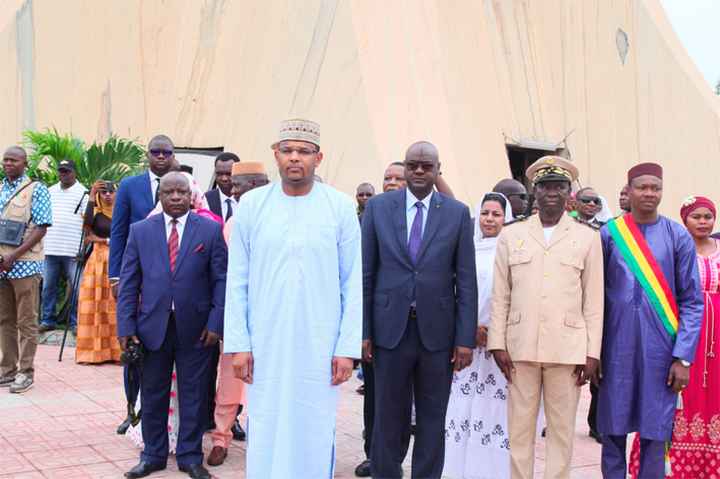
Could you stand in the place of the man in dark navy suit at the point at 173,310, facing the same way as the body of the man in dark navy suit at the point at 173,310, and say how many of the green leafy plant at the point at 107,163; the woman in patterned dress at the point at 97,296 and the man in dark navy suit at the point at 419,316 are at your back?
2

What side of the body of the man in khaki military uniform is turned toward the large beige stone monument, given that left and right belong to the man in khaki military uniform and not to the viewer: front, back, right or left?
back

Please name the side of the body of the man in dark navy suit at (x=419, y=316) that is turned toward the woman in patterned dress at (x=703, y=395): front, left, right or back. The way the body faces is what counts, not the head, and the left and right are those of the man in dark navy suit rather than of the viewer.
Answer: left

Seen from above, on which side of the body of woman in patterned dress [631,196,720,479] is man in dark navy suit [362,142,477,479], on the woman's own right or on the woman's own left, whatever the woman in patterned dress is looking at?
on the woman's own right

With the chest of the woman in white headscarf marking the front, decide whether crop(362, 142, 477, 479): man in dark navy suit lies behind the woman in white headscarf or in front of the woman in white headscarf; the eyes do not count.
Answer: in front

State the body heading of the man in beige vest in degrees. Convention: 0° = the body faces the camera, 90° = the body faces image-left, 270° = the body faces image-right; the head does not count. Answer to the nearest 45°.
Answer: approximately 45°

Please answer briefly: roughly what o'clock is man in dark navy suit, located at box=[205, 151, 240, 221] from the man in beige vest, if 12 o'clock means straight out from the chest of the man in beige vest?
The man in dark navy suit is roughly at 9 o'clock from the man in beige vest.
